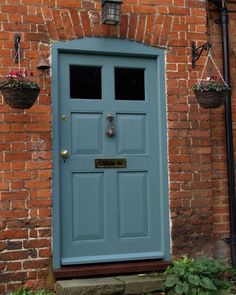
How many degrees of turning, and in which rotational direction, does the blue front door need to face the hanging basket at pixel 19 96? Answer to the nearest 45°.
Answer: approximately 45° to its right

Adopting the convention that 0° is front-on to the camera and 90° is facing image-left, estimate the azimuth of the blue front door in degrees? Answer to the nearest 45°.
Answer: approximately 0°

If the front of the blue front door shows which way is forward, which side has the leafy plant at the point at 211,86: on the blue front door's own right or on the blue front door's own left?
on the blue front door's own left

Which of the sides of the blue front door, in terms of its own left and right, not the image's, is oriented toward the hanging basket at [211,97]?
left
